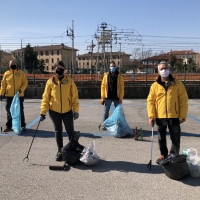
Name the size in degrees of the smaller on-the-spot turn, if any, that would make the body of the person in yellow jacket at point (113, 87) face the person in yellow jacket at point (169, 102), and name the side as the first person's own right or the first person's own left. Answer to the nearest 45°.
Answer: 0° — they already face them

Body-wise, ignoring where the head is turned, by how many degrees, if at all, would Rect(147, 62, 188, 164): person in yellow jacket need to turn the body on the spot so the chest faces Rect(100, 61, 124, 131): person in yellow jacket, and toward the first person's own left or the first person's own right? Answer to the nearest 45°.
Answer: approximately 135° to the first person's own right

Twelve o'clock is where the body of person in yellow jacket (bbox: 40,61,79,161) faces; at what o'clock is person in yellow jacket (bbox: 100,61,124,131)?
person in yellow jacket (bbox: 100,61,124,131) is roughly at 7 o'clock from person in yellow jacket (bbox: 40,61,79,161).

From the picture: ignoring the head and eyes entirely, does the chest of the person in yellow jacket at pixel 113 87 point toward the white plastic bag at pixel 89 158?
yes

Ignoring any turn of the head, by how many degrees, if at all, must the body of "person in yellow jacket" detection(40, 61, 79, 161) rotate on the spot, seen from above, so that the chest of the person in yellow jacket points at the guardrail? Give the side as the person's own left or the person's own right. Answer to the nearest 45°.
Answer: approximately 180°

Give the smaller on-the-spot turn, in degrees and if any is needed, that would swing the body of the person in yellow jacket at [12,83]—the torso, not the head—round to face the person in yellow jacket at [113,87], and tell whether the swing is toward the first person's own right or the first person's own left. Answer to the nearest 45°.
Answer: approximately 90° to the first person's own left
